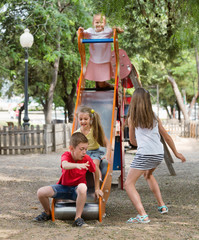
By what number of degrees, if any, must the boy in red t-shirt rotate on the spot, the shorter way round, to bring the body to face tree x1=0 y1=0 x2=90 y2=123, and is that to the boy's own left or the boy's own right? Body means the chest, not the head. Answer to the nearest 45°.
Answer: approximately 180°

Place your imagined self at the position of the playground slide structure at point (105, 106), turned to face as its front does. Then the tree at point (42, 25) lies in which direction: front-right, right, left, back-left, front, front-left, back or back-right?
back

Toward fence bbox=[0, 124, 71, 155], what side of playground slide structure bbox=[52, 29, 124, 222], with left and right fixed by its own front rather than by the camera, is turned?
back

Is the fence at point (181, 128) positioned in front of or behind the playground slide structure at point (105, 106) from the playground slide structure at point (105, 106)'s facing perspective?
behind

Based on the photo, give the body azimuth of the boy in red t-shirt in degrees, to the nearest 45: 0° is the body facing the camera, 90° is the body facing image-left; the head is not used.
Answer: approximately 0°
